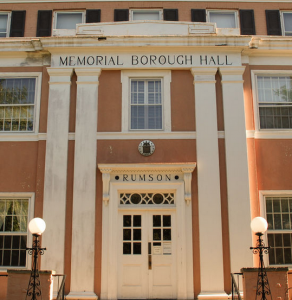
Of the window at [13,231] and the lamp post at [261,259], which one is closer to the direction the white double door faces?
the lamp post

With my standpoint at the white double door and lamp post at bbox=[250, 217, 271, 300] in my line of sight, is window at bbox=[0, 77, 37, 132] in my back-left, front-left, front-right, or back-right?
back-right

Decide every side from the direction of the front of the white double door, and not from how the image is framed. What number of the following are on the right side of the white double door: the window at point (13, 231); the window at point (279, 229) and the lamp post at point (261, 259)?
1

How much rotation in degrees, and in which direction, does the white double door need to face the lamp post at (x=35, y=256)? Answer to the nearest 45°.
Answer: approximately 45° to its right

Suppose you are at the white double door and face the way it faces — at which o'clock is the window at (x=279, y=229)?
The window is roughly at 9 o'clock from the white double door.

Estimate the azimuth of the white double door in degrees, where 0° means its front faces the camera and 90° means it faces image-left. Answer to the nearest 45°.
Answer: approximately 0°

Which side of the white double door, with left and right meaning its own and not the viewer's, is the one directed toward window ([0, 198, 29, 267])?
right
